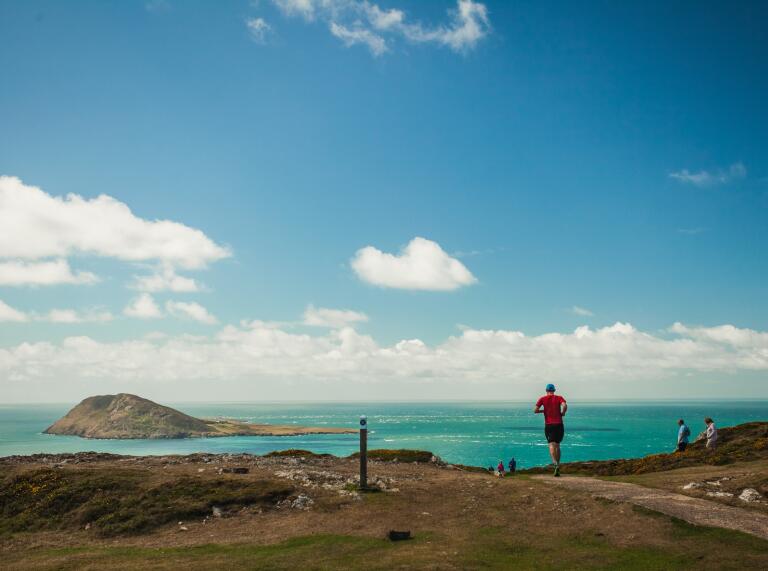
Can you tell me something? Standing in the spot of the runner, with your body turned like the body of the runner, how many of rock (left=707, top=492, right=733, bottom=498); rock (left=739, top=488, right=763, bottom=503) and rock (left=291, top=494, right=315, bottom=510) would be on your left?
1

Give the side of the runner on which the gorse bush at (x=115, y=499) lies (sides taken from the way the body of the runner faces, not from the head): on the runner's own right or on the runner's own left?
on the runner's own left

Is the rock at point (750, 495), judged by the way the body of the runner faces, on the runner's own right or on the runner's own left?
on the runner's own right

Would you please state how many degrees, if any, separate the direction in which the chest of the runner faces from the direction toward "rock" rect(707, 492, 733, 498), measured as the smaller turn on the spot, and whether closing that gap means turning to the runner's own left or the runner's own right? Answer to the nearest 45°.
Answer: approximately 90° to the runner's own right

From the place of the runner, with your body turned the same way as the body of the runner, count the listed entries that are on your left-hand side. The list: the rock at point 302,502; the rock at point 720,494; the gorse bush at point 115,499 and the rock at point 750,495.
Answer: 2

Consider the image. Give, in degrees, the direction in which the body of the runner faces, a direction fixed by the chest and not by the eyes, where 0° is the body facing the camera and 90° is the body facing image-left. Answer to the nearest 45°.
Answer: approximately 180°
